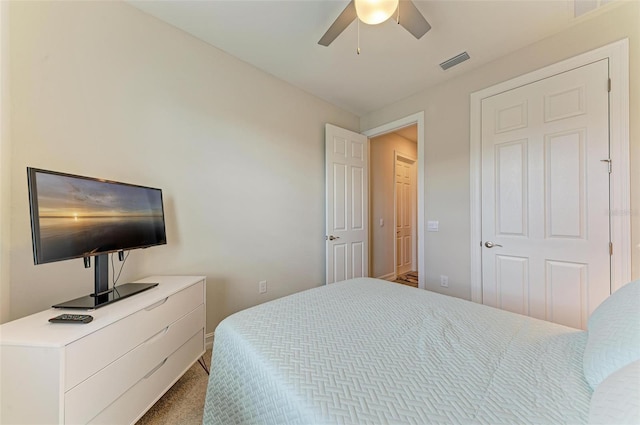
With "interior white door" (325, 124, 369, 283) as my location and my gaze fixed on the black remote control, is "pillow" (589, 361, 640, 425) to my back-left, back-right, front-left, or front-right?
front-left

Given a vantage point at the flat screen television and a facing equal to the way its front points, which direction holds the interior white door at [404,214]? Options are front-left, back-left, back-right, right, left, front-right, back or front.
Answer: front-left

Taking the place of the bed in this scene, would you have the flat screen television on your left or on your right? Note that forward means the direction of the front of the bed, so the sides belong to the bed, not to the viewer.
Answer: on your left

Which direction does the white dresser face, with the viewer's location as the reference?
facing the viewer and to the right of the viewer

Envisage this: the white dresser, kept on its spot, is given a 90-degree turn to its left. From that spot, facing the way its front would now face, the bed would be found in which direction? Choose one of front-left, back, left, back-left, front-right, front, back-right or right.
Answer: right

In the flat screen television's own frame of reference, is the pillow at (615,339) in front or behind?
in front

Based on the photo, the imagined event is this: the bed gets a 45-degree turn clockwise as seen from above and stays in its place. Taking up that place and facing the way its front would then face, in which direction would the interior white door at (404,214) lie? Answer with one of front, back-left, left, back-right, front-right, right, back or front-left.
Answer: front

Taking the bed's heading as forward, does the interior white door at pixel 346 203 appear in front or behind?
in front

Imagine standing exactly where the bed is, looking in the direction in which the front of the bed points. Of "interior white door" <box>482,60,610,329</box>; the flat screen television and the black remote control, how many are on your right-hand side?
1

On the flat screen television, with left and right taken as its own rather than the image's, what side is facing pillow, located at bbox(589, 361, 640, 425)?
front

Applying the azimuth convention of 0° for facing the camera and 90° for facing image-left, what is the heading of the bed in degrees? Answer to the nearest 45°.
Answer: approximately 135°
